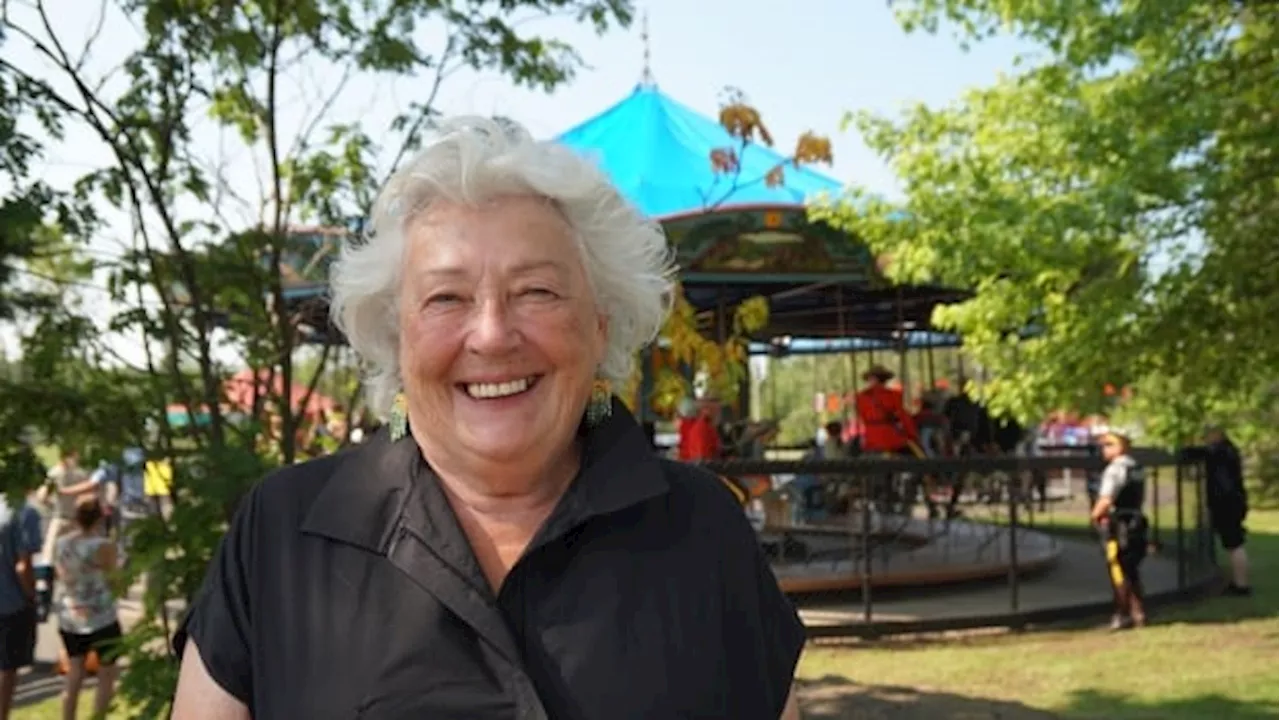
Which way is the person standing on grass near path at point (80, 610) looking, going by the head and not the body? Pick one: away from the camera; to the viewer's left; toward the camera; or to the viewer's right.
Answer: away from the camera

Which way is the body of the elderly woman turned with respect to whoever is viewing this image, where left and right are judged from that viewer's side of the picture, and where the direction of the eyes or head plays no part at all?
facing the viewer

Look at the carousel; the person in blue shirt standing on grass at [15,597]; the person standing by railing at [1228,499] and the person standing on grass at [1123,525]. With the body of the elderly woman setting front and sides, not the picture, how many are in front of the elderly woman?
0

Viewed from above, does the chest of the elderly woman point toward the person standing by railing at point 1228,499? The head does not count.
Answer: no

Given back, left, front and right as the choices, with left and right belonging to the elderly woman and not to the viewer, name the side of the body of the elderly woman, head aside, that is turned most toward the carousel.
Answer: back

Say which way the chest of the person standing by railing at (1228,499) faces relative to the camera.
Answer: to the viewer's left

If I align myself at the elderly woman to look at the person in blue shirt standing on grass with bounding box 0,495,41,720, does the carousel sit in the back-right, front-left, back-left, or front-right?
front-right

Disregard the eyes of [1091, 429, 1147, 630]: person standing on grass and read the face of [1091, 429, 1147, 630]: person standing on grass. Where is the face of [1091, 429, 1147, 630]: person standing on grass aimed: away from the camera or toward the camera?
toward the camera

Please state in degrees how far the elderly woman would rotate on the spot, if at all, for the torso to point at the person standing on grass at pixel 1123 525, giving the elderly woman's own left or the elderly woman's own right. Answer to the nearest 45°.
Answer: approximately 135° to the elderly woman's own left

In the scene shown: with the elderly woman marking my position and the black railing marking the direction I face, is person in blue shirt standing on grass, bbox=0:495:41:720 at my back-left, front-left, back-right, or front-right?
front-left

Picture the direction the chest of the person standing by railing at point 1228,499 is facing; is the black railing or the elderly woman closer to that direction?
the black railing

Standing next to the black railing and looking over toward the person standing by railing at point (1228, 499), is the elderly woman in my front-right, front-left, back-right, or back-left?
back-right

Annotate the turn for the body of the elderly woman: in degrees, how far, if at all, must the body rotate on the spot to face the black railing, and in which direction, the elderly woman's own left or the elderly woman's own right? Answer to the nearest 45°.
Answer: approximately 135° to the elderly woman's own left

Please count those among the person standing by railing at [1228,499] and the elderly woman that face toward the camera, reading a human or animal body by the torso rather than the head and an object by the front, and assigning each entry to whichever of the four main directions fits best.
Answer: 1

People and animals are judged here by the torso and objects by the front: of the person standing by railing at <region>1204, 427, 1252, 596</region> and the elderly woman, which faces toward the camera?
the elderly woman
